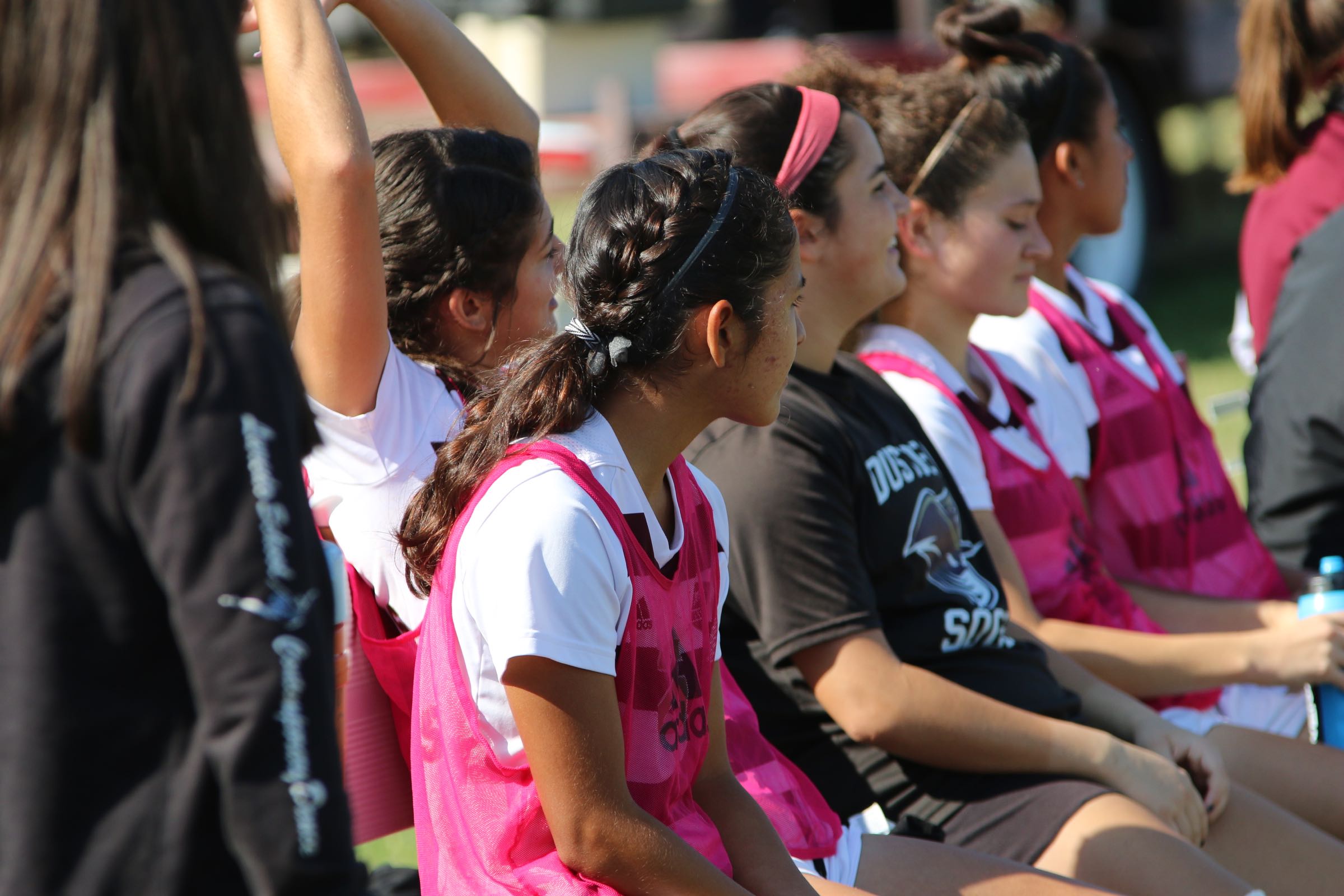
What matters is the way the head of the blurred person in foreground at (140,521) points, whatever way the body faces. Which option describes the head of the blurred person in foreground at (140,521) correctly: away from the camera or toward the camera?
away from the camera

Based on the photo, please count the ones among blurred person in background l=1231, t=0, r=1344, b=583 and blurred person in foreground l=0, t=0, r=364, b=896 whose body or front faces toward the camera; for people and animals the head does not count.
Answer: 0

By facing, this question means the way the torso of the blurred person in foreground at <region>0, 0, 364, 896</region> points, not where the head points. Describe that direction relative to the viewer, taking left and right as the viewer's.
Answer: facing away from the viewer and to the right of the viewer

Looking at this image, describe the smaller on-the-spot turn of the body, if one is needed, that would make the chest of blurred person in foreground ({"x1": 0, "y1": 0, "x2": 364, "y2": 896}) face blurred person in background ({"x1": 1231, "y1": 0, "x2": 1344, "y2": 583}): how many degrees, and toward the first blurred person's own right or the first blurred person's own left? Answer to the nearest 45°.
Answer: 0° — they already face them

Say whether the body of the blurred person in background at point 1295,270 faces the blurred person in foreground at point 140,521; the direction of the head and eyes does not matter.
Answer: no
